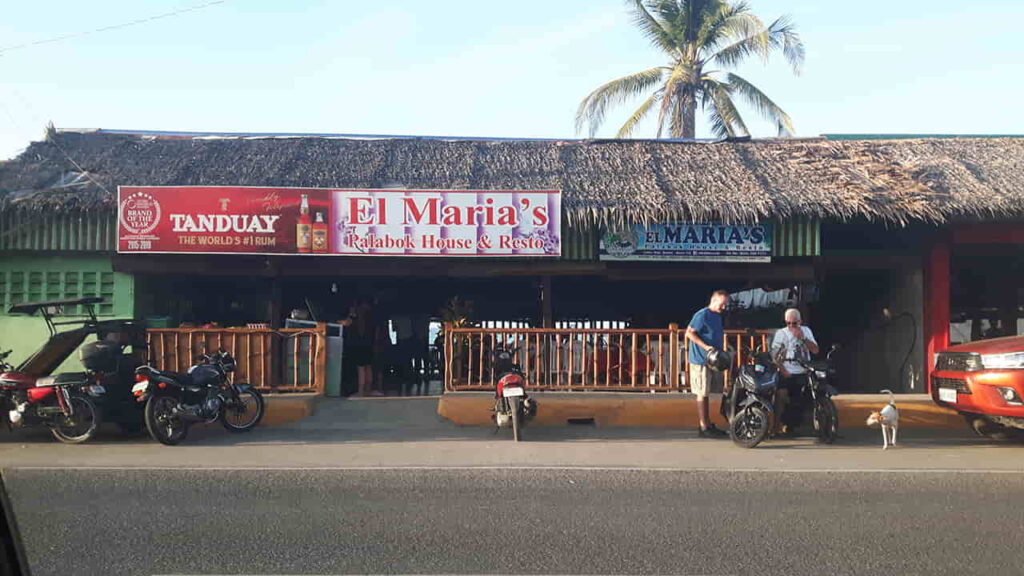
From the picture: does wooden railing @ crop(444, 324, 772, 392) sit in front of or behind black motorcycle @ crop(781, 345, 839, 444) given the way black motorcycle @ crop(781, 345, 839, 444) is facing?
behind

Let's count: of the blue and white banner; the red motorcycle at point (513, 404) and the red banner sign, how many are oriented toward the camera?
2

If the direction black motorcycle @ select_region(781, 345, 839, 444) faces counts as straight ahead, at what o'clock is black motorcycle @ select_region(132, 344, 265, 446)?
black motorcycle @ select_region(132, 344, 265, 446) is roughly at 4 o'clock from black motorcycle @ select_region(781, 345, 839, 444).

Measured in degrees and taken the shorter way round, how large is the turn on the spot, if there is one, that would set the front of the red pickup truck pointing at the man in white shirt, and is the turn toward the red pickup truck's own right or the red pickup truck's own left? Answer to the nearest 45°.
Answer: approximately 45° to the red pickup truck's own right

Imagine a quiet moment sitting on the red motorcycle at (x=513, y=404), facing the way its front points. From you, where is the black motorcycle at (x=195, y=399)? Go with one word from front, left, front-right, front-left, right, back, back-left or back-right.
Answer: left

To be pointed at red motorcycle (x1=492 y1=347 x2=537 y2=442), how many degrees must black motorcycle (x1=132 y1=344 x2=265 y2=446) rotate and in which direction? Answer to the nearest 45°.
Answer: approximately 45° to its right

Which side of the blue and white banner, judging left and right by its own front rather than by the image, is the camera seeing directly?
front

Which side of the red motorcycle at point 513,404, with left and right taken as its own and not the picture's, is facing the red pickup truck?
right

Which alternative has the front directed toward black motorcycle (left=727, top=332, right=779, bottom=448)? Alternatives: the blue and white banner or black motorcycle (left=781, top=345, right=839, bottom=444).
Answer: the blue and white banner

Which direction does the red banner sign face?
toward the camera

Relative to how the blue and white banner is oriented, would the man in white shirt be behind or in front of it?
in front

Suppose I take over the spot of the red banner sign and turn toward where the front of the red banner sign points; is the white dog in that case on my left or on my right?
on my left

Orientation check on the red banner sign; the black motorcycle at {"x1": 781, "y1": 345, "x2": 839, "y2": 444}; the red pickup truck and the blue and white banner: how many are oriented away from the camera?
0

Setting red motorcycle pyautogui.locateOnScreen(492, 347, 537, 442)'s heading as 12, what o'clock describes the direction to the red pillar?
The red pillar is roughly at 2 o'clock from the red motorcycle.

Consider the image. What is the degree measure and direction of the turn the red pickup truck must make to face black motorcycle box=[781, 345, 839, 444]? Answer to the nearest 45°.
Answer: approximately 45° to its right

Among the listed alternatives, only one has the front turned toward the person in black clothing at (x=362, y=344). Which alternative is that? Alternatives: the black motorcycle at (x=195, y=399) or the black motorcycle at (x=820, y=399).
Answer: the black motorcycle at (x=195, y=399)

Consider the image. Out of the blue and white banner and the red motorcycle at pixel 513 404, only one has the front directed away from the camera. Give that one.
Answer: the red motorcycle

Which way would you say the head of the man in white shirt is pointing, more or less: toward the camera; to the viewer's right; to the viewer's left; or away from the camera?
toward the camera

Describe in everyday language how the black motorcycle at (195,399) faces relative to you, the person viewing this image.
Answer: facing away from the viewer and to the right of the viewer
